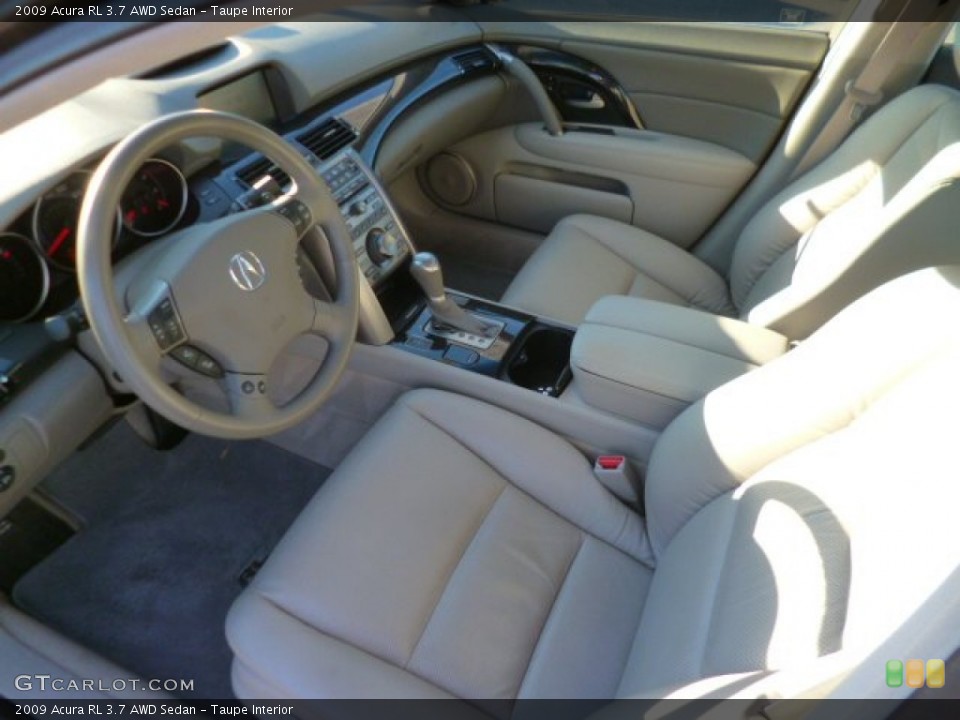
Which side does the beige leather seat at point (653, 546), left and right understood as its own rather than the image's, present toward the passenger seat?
right

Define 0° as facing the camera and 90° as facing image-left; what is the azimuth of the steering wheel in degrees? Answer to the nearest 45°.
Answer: approximately 315°

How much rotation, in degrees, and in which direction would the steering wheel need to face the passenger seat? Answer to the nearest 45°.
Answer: approximately 45° to its left

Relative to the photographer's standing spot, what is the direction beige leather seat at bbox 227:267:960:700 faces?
facing away from the viewer and to the left of the viewer
